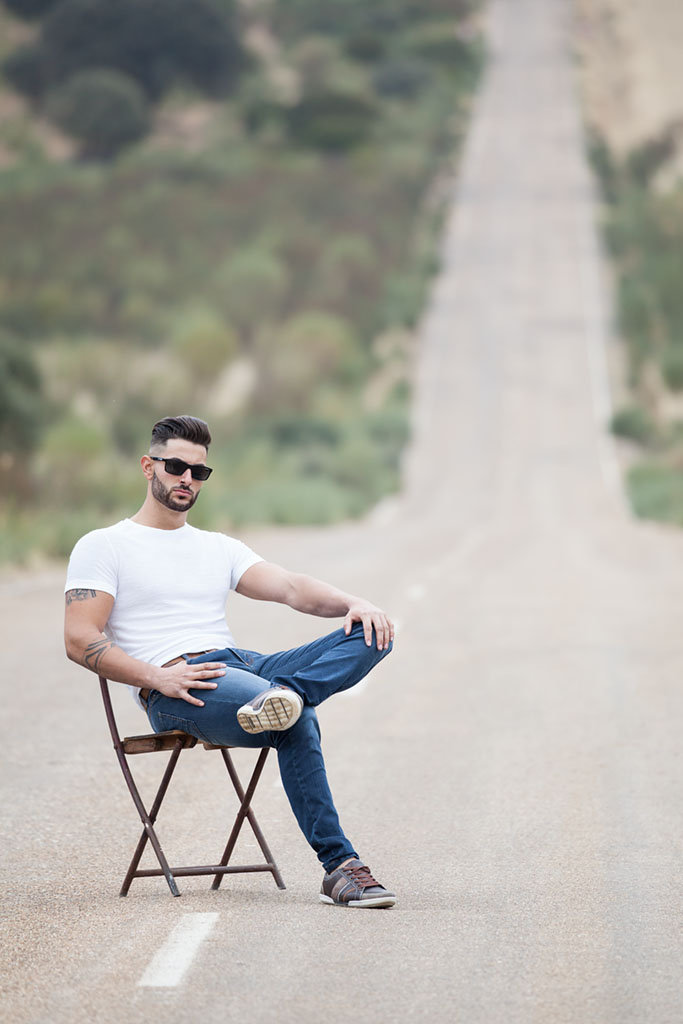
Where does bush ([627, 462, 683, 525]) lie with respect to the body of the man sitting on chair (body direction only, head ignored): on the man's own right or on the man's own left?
on the man's own left

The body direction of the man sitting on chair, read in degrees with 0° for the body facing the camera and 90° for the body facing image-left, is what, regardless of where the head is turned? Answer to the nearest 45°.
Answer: approximately 315°

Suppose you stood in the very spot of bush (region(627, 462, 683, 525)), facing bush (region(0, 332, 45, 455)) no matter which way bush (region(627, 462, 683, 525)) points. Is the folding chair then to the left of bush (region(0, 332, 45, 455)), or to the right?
left
